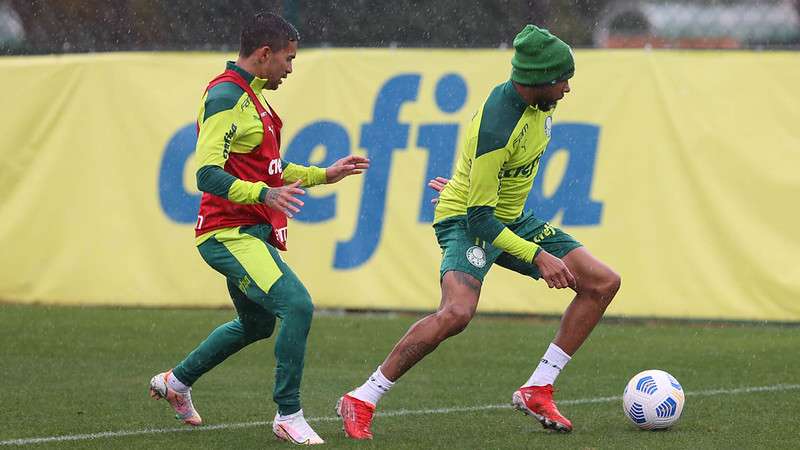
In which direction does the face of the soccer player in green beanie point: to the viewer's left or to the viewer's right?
to the viewer's right

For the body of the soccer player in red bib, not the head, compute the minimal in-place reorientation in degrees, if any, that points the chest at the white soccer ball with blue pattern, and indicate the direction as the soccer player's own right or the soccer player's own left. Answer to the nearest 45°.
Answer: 0° — they already face it

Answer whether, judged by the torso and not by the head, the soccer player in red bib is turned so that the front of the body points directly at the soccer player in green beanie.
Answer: yes

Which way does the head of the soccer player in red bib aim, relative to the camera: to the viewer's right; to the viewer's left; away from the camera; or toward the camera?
to the viewer's right

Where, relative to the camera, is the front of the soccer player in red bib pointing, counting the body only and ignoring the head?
to the viewer's right

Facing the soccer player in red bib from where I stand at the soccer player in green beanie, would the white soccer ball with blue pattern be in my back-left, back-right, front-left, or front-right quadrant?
back-left
